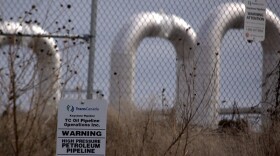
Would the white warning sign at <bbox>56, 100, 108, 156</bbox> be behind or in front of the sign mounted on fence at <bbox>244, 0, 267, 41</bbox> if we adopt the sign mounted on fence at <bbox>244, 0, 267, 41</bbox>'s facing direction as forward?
in front

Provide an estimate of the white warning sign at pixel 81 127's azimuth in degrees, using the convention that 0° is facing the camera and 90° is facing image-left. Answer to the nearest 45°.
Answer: approximately 0°

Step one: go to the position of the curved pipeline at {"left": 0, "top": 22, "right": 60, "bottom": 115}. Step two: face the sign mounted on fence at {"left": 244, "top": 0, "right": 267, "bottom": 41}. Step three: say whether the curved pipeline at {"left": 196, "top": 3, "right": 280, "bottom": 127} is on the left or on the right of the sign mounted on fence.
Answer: left

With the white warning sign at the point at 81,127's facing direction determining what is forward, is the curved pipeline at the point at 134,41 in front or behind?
behind

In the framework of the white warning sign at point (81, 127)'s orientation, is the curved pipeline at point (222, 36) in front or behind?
behind

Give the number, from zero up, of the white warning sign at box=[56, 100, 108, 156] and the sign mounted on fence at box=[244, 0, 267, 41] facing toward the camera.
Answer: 2

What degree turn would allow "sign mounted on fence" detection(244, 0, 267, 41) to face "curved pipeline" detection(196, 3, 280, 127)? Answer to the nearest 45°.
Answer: approximately 180°

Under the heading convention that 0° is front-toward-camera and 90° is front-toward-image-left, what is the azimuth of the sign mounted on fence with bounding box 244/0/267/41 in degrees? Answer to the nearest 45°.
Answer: approximately 0°
